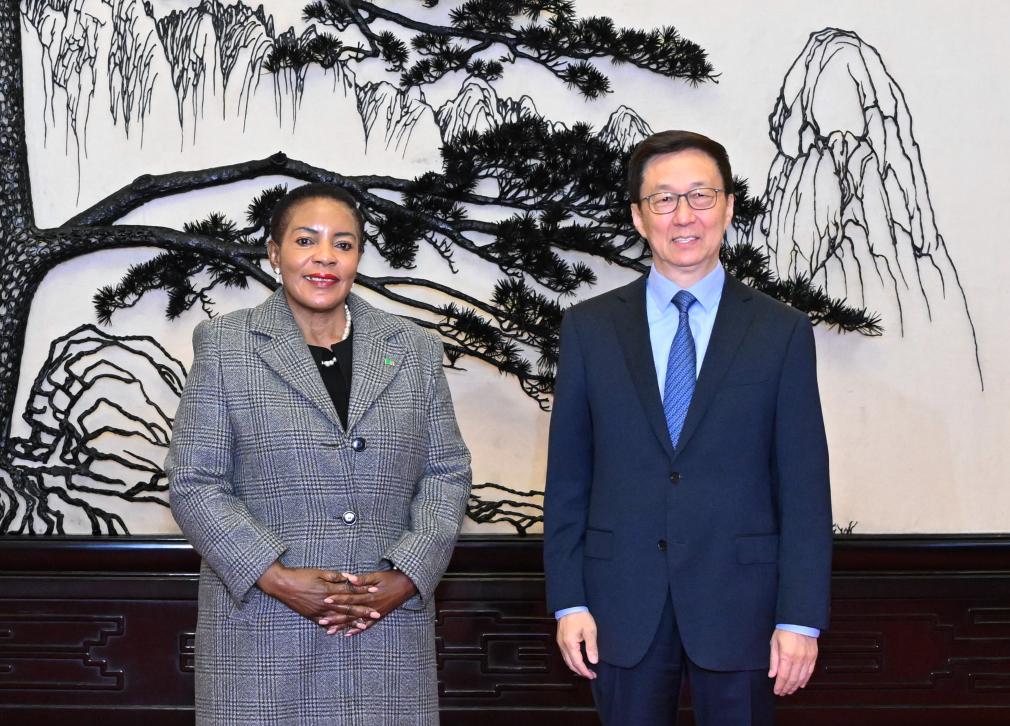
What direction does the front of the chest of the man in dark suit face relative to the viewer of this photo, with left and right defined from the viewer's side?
facing the viewer

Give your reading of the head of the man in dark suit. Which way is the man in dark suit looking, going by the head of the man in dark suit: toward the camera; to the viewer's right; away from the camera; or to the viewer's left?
toward the camera
